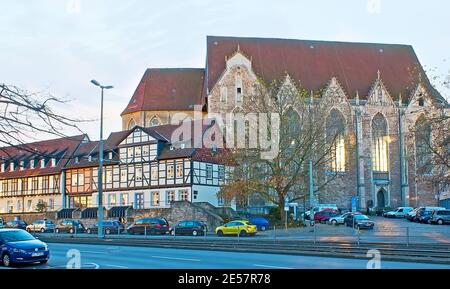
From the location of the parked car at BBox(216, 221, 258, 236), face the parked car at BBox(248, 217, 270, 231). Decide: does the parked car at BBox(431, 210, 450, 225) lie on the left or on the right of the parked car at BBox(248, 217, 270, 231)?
right

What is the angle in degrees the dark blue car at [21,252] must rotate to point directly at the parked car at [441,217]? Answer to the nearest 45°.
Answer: approximately 90° to its left

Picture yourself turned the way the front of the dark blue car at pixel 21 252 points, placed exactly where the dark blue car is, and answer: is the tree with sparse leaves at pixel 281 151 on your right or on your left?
on your left

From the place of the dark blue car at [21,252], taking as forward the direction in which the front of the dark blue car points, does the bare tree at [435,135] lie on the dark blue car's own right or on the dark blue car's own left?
on the dark blue car's own left

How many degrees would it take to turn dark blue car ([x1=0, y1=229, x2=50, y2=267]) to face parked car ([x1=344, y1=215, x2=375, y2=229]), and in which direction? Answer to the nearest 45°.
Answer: approximately 90° to its left
